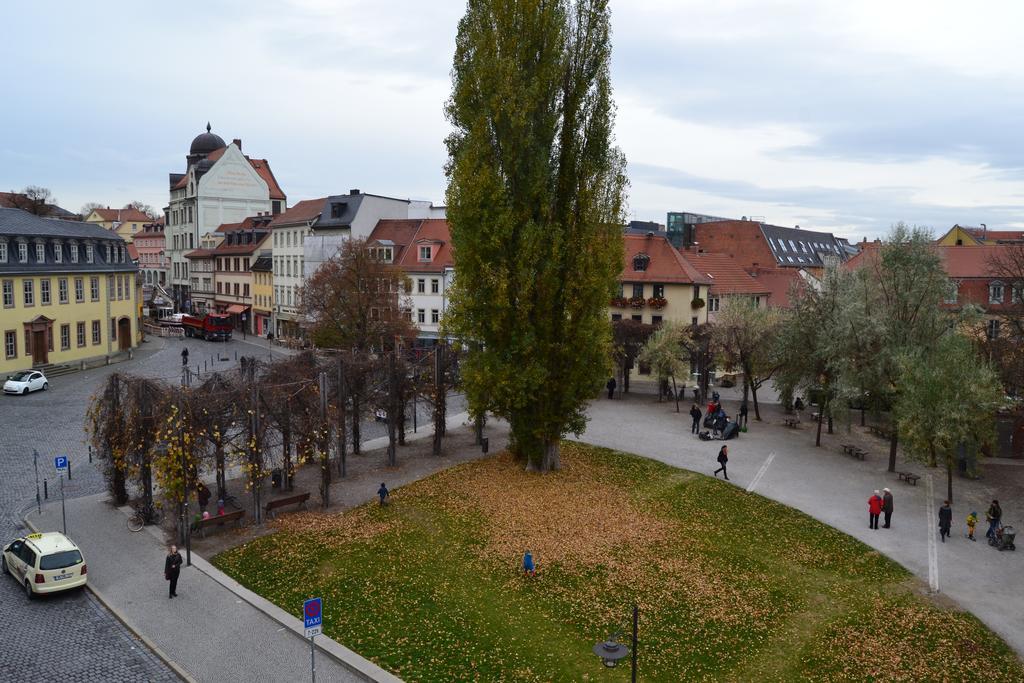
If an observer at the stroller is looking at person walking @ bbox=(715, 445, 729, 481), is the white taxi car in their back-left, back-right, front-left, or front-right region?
front-left

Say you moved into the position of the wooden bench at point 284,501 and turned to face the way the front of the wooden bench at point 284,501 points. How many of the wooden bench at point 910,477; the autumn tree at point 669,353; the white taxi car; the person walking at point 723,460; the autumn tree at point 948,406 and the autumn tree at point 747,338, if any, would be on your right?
1

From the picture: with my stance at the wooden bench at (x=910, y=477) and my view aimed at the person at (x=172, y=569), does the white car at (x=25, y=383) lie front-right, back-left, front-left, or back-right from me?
front-right

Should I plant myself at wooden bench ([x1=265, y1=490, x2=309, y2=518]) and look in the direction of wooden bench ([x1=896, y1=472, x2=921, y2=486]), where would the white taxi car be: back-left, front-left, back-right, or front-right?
back-right

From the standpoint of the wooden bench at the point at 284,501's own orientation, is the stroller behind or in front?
in front

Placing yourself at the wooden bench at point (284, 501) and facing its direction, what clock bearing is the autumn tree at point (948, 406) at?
The autumn tree is roughly at 11 o'clock from the wooden bench.

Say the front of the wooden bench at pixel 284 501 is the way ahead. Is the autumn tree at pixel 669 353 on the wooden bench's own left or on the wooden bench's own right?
on the wooden bench's own left

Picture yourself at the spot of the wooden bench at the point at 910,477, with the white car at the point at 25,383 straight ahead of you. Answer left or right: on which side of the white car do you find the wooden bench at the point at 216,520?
left

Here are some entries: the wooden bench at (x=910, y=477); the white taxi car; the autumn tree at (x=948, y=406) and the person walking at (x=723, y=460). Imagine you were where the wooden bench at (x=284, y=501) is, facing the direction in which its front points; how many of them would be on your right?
1

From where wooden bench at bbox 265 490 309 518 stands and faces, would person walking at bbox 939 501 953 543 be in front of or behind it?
in front

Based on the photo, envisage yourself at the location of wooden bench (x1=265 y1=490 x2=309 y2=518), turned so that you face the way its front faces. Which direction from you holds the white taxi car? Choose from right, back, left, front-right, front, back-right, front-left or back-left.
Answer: right

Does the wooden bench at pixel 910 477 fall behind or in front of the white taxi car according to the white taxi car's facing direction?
behind
